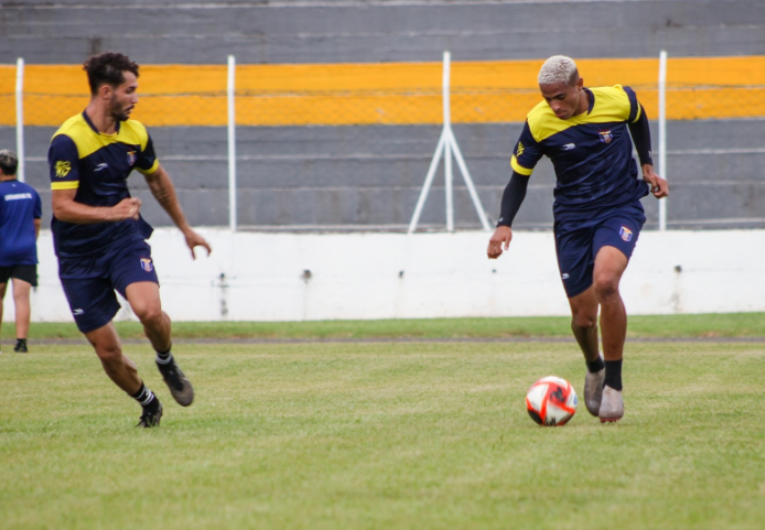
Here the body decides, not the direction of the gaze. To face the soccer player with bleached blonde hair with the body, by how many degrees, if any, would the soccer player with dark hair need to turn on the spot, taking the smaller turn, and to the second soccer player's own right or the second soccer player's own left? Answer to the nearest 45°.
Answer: approximately 45° to the second soccer player's own left

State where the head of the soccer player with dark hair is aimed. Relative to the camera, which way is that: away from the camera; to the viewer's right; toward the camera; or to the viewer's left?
to the viewer's right

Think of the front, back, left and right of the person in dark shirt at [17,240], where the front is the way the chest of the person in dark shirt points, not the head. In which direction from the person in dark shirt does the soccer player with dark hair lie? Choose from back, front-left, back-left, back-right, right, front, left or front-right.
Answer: back

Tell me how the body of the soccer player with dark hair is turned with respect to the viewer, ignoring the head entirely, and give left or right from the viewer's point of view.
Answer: facing the viewer and to the right of the viewer

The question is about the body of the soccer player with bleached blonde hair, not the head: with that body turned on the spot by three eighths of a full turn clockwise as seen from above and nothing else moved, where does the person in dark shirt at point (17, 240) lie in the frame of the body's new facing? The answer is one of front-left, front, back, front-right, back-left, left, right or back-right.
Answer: front

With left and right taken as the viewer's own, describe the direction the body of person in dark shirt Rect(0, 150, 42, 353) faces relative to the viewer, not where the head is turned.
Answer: facing away from the viewer

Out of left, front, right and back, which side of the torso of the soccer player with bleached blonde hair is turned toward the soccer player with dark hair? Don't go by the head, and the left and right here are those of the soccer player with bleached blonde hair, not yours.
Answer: right

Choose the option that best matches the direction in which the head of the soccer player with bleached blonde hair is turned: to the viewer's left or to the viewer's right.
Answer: to the viewer's left

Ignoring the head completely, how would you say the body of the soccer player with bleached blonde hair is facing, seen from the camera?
toward the camera

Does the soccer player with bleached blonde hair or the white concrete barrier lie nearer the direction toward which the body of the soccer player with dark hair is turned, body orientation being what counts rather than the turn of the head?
the soccer player with bleached blonde hair
